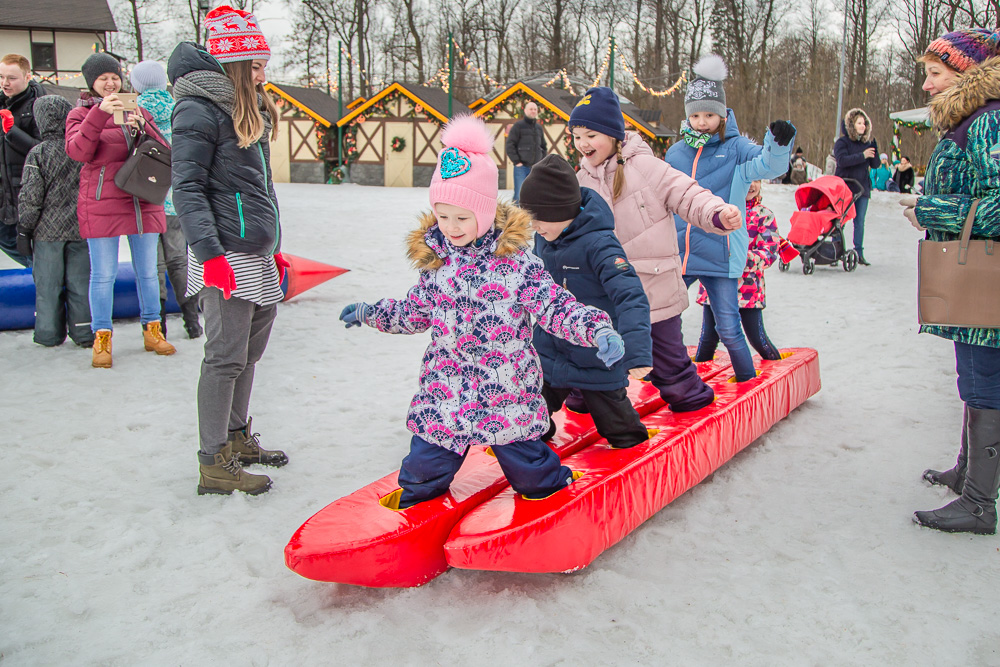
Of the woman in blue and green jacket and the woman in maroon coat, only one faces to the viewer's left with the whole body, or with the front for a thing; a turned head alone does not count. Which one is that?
the woman in blue and green jacket

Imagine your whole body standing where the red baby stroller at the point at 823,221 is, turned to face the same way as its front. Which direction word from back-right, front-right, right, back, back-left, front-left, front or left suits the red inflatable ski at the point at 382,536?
front-left

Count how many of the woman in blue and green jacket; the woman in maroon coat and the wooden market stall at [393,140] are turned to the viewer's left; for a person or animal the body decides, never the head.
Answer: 1

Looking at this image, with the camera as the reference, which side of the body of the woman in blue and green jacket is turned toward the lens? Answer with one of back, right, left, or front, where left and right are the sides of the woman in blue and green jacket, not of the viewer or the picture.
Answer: left

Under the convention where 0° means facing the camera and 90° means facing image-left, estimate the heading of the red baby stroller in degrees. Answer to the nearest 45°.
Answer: approximately 45°

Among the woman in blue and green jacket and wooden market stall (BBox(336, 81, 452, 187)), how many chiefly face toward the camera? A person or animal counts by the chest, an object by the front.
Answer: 1

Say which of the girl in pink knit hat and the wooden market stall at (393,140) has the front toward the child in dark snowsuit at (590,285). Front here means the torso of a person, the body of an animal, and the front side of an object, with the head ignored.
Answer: the wooden market stall

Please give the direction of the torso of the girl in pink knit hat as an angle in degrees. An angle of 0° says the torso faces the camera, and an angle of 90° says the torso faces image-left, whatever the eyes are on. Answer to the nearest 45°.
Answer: approximately 45°

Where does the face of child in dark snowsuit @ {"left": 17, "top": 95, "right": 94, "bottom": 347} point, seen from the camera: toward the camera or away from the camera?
away from the camera
